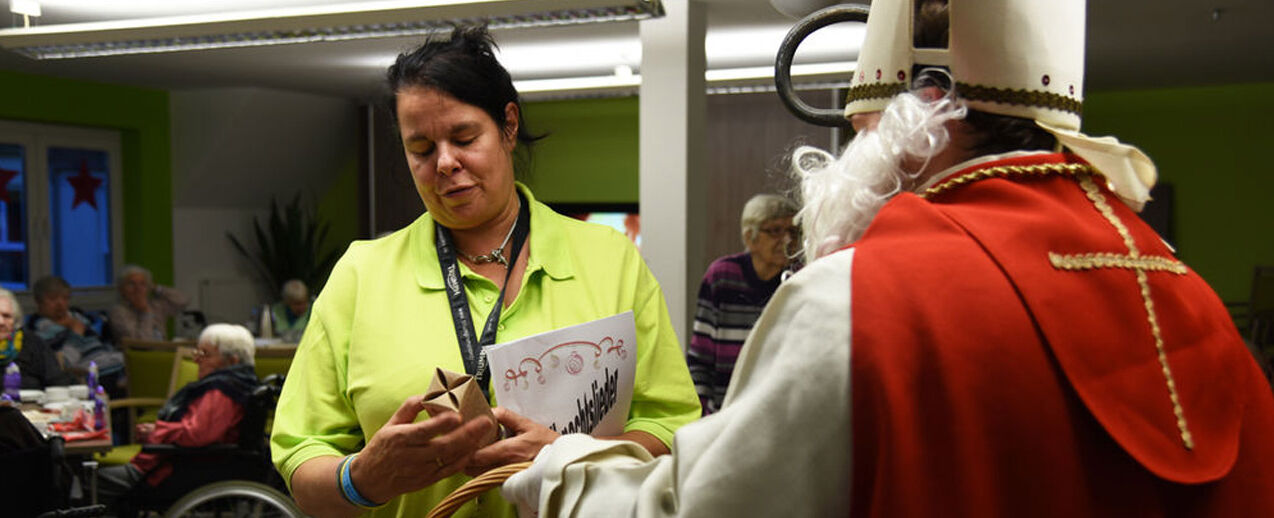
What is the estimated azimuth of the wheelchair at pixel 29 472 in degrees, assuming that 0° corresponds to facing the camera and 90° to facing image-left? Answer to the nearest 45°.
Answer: approximately 225°

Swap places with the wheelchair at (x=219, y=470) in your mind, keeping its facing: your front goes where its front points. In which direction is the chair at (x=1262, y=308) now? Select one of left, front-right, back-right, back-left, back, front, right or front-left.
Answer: back

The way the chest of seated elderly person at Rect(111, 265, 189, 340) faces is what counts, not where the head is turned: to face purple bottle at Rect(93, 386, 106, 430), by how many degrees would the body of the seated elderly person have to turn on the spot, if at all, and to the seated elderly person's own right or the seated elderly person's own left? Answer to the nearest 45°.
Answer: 0° — they already face it

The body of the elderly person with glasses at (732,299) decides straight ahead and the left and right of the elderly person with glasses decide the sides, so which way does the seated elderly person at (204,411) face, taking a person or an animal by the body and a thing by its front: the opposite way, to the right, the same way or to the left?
to the right

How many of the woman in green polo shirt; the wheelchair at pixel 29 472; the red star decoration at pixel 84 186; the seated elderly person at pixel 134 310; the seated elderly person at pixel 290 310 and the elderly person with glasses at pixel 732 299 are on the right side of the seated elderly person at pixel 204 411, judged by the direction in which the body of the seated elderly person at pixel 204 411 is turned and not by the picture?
3

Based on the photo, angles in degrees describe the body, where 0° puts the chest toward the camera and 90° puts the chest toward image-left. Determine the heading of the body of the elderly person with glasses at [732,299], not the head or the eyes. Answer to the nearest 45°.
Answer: approximately 315°

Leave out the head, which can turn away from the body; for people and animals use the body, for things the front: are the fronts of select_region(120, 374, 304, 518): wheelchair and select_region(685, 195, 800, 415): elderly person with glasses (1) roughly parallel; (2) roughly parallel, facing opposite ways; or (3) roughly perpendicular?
roughly perpendicular

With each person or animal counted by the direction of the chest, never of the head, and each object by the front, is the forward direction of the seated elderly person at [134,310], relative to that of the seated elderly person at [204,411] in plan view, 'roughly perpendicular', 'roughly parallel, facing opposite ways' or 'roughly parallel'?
roughly perpendicular

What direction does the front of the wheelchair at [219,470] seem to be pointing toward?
to the viewer's left

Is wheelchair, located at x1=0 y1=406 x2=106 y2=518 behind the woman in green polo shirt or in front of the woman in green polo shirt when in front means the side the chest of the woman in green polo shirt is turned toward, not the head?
behind

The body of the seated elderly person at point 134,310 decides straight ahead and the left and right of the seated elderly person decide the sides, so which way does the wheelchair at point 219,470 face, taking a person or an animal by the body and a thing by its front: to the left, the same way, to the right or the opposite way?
to the right

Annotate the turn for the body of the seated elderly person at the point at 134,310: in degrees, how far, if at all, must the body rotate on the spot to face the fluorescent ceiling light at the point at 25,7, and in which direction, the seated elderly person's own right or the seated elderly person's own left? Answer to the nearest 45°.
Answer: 0° — they already face it
